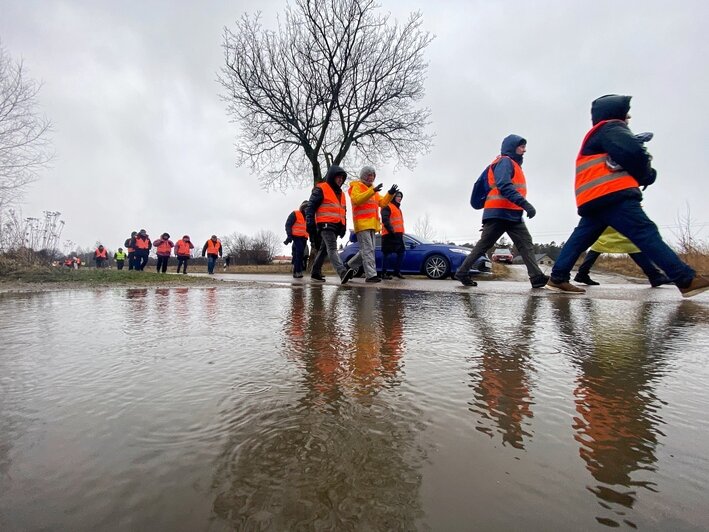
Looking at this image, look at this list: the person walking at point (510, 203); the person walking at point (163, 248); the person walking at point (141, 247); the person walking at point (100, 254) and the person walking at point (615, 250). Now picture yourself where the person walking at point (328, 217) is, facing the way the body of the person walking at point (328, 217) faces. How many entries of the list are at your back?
3

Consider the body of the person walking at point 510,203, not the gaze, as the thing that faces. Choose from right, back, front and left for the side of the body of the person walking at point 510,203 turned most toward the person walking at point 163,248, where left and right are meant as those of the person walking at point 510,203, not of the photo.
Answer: back

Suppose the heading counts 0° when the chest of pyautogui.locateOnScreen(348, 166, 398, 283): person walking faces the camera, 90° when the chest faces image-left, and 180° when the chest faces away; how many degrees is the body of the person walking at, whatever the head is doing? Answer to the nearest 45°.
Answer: approximately 315°

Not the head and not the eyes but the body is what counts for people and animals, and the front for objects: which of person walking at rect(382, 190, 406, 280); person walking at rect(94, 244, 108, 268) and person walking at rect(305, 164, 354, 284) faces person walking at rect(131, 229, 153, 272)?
person walking at rect(94, 244, 108, 268)

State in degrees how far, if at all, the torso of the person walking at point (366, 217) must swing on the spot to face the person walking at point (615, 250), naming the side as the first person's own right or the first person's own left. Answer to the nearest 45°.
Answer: approximately 45° to the first person's own left

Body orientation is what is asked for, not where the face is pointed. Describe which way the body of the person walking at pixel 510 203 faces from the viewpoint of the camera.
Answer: to the viewer's right

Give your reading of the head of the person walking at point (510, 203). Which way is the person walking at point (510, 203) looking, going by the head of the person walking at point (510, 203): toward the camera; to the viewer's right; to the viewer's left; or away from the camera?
to the viewer's right

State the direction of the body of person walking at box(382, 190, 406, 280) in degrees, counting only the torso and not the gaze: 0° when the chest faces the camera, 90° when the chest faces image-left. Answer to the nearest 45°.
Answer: approximately 315°

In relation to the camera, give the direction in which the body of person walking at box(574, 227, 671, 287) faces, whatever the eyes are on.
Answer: to the viewer's right

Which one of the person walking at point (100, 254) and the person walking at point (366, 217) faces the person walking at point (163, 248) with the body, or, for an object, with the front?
the person walking at point (100, 254)

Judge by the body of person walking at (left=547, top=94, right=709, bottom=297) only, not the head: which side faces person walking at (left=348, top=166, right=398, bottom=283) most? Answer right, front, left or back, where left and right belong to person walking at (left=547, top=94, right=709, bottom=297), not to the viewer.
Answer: back
